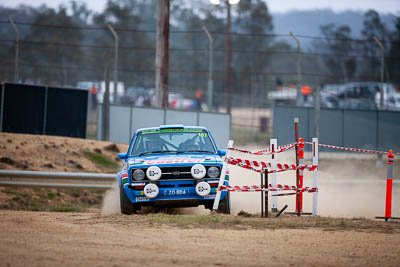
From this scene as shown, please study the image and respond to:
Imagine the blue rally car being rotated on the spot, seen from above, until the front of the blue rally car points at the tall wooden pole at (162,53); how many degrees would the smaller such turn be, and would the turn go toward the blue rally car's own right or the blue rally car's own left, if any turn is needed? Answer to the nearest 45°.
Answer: approximately 180°

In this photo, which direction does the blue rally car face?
toward the camera
